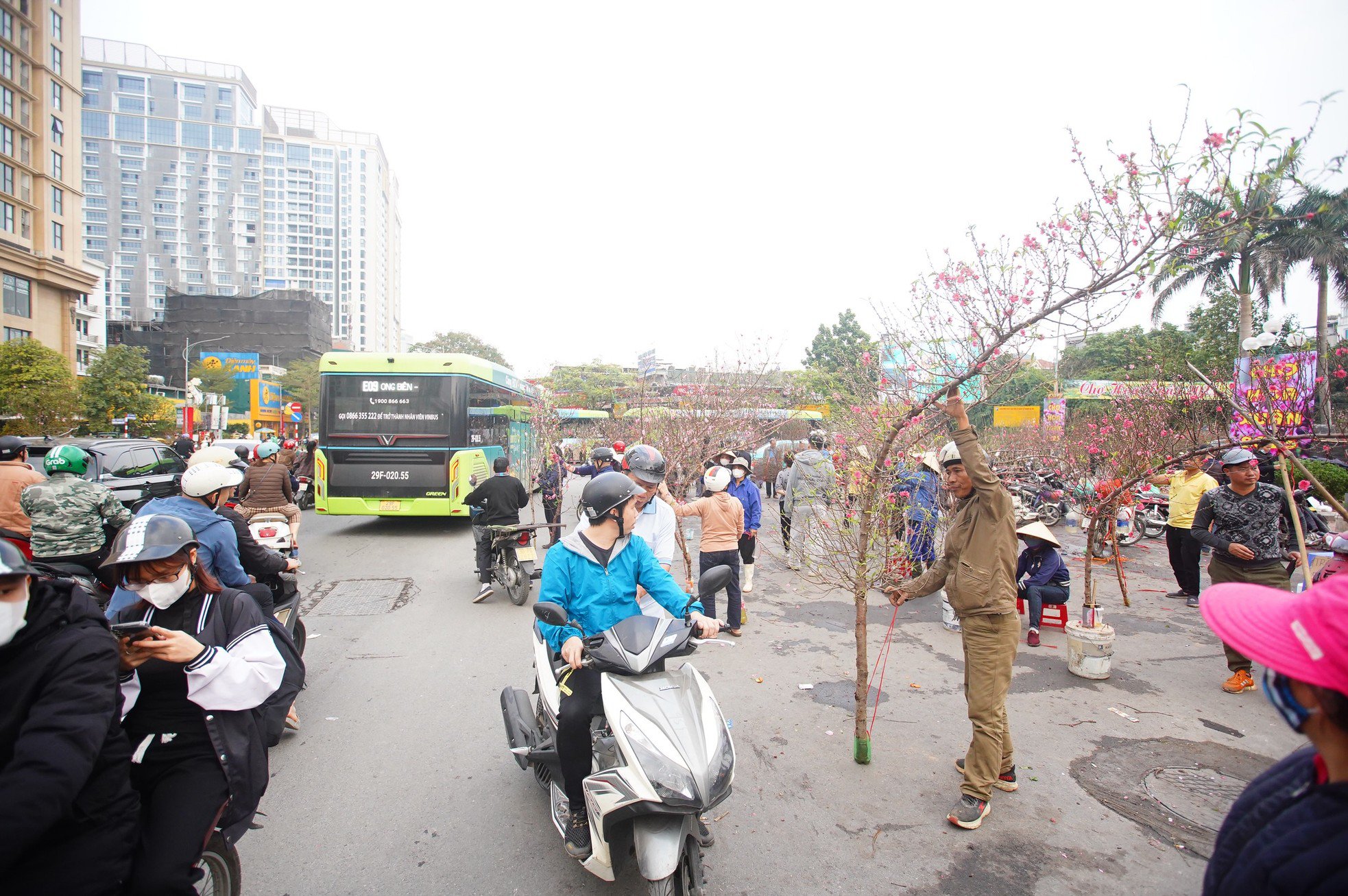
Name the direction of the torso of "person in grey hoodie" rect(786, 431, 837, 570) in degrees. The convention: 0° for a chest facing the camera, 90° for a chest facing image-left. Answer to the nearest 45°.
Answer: approximately 180°

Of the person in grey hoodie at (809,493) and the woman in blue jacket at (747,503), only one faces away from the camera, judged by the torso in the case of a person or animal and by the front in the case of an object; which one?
the person in grey hoodie

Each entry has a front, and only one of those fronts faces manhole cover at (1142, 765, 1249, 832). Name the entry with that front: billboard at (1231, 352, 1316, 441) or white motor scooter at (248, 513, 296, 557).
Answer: the billboard

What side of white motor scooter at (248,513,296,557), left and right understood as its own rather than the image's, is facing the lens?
back

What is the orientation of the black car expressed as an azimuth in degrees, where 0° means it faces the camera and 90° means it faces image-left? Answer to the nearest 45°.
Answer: approximately 225°

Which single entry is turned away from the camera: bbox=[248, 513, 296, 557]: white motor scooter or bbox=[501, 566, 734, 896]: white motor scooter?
bbox=[248, 513, 296, 557]: white motor scooter

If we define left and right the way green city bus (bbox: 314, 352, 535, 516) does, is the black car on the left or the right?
on its left

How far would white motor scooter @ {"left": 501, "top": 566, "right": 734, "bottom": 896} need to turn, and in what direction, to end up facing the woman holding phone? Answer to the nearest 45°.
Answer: approximately 135° to its right
